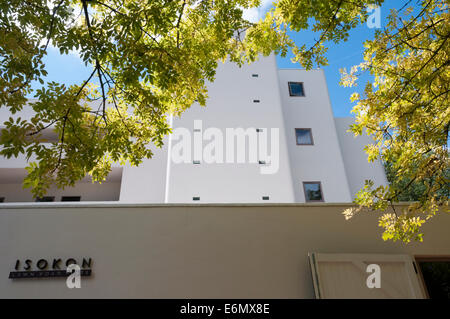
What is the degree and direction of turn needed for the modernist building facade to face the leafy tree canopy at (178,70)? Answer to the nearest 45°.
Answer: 0° — it already faces it

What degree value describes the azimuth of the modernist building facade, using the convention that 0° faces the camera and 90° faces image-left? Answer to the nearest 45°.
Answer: approximately 0°

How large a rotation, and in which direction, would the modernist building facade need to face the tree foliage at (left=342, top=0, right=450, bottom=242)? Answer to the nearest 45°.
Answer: approximately 45° to its left
